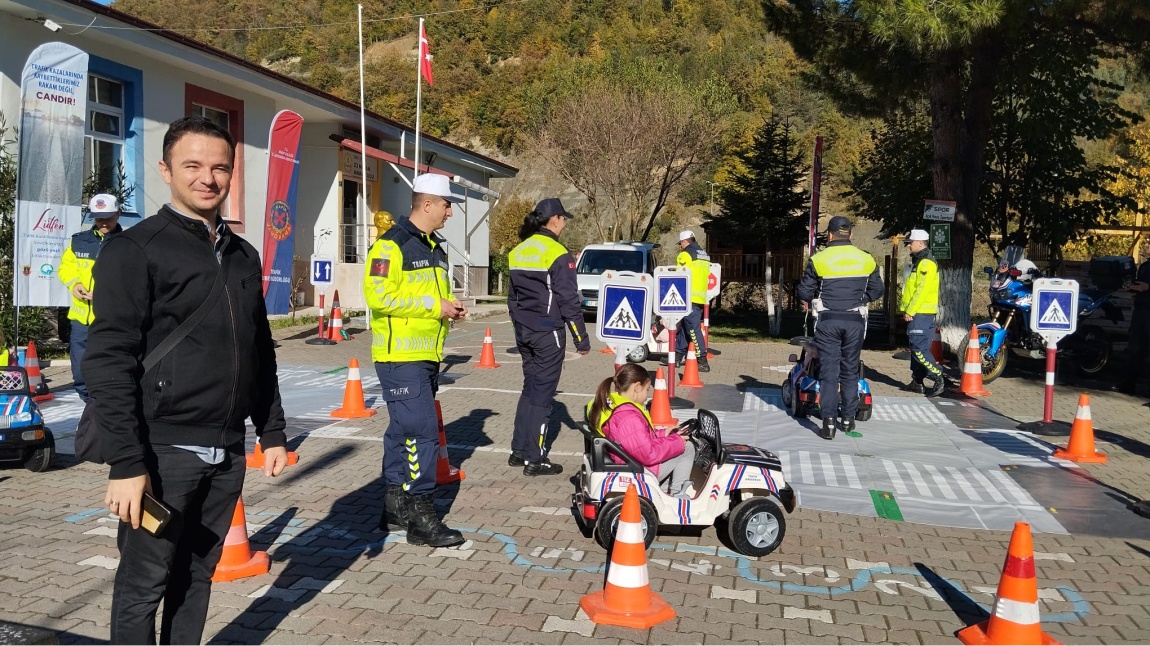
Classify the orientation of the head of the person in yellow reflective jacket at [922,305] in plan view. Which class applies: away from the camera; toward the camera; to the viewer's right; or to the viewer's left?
to the viewer's left

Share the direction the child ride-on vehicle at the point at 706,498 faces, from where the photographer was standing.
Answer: facing to the right of the viewer

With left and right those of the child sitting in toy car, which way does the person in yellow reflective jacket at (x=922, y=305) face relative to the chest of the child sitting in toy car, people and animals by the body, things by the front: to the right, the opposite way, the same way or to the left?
the opposite way

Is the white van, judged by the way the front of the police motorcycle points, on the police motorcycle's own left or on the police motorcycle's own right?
on the police motorcycle's own right

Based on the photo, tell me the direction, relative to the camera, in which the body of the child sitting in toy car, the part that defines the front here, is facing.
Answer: to the viewer's right

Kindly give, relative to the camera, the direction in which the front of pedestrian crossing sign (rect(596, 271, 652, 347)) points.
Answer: facing the viewer

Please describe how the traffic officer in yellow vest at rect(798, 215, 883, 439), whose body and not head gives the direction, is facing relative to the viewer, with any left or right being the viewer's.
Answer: facing away from the viewer

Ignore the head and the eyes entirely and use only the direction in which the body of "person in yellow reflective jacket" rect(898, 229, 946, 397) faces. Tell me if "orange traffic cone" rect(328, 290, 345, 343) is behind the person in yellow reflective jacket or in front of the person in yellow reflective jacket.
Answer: in front

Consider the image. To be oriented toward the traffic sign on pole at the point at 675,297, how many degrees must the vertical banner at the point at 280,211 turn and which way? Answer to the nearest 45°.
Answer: approximately 45° to its left

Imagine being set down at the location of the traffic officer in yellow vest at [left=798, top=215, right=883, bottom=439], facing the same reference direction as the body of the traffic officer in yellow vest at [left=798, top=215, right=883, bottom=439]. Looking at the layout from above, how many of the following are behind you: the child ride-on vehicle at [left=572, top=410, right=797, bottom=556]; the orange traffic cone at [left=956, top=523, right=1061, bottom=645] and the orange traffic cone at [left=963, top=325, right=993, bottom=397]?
2

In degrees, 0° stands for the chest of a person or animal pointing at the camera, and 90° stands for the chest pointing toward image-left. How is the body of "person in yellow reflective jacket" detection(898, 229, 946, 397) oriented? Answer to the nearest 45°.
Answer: approximately 90°

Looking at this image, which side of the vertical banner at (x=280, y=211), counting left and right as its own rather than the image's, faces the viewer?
front
